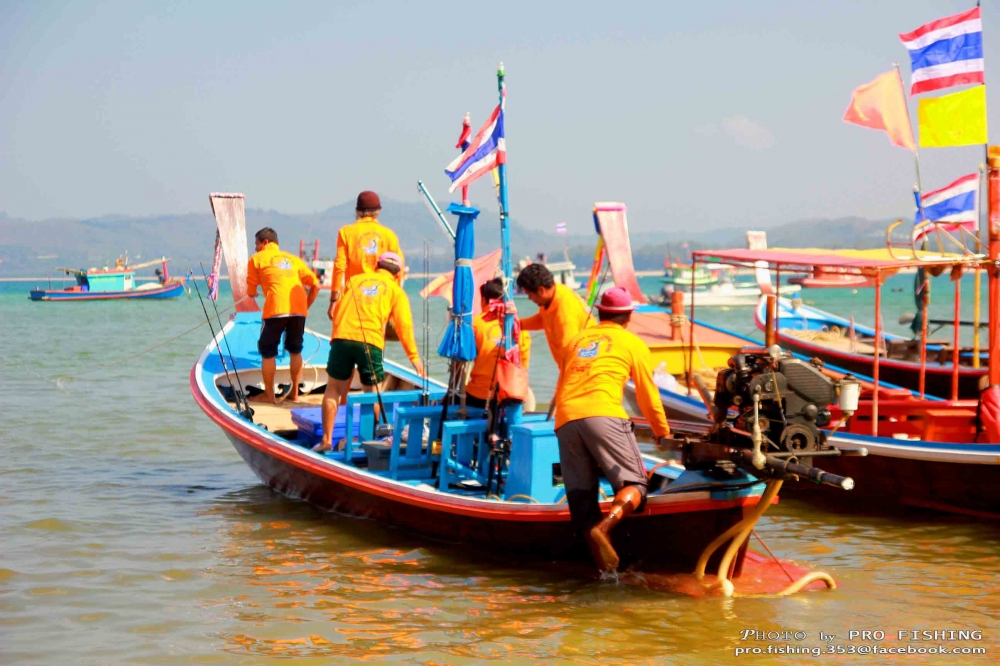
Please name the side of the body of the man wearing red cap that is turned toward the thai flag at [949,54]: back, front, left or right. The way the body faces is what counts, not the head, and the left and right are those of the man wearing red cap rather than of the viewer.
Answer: right

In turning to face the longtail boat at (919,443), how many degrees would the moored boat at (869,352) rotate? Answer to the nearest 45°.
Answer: approximately 135° to its left

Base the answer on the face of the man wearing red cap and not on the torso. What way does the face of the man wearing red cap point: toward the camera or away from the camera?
away from the camera

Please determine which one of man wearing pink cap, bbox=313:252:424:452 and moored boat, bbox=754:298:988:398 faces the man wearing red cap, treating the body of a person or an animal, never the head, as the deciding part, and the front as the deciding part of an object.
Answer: the man wearing pink cap

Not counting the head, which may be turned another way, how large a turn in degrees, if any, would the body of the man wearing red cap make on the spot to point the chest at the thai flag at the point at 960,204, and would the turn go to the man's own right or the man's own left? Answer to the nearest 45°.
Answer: approximately 90° to the man's own right

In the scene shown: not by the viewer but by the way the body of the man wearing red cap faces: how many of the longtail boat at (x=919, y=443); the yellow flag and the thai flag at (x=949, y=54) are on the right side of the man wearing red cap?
3

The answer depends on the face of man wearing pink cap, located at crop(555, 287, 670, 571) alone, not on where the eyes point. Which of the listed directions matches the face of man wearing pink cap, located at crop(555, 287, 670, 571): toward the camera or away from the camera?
away from the camera

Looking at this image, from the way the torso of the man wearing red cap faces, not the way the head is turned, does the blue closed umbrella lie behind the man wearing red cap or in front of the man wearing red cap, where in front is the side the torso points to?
behind

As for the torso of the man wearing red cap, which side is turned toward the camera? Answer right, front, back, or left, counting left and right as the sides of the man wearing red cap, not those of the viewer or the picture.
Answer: back

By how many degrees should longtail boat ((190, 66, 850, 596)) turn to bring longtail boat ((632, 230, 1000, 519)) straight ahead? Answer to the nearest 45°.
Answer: approximately 90° to its right

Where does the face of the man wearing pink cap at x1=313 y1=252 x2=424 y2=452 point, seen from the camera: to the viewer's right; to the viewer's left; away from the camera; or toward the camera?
away from the camera

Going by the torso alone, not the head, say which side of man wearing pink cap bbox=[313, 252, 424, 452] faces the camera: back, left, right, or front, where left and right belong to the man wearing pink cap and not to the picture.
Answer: back

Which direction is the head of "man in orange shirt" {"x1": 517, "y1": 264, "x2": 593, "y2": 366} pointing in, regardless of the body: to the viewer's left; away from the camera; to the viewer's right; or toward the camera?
to the viewer's left

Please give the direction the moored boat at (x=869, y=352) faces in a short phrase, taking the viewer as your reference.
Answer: facing away from the viewer and to the left of the viewer

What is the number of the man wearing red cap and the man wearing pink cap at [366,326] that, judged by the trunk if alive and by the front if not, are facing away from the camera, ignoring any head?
2

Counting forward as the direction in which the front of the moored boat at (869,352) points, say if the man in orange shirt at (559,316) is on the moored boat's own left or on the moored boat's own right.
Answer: on the moored boat's own left
